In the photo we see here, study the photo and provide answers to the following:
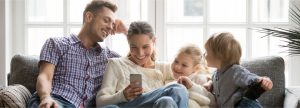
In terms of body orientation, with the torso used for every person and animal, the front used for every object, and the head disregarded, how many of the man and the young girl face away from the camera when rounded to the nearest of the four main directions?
0

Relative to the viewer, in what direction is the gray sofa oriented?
toward the camera

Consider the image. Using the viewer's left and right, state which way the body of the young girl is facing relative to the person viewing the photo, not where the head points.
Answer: facing the viewer and to the left of the viewer

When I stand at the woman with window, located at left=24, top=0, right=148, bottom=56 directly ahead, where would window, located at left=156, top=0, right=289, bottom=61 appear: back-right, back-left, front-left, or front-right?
front-right

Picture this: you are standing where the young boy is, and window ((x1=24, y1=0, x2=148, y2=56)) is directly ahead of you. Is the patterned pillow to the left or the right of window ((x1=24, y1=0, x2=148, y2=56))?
left

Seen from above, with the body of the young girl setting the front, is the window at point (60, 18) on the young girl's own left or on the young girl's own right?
on the young girl's own right

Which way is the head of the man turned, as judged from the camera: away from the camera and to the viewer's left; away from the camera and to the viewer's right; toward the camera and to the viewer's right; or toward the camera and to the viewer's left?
toward the camera and to the viewer's right

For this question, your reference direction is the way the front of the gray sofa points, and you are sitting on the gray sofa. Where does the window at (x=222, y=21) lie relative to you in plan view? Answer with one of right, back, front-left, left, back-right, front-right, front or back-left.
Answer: back

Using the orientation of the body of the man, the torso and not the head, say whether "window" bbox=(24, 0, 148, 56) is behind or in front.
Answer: behind

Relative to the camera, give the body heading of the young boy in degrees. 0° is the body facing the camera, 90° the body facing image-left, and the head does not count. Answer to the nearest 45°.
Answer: approximately 45°

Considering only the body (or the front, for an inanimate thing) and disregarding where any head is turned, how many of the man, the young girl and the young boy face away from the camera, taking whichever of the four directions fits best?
0
